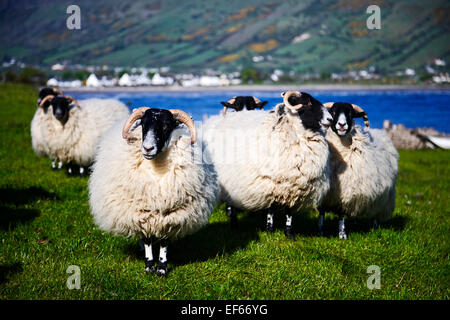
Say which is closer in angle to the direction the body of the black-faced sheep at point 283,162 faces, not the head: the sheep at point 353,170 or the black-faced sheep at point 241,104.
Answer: the sheep

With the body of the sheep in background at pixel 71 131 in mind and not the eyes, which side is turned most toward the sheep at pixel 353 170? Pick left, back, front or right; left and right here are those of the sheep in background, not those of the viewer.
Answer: left

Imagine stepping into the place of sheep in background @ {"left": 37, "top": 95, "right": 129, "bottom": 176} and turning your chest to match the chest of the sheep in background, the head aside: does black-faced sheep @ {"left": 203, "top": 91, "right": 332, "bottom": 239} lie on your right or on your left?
on your left

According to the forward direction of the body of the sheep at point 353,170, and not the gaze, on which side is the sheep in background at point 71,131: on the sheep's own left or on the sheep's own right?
on the sheep's own right

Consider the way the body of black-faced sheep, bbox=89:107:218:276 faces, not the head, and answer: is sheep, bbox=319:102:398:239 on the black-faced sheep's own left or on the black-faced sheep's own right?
on the black-faced sheep's own left

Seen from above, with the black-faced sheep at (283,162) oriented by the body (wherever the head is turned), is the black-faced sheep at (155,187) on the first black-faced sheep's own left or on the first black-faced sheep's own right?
on the first black-faced sheep's own right

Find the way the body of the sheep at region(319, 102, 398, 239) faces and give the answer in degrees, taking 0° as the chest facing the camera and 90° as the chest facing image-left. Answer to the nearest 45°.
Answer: approximately 45°

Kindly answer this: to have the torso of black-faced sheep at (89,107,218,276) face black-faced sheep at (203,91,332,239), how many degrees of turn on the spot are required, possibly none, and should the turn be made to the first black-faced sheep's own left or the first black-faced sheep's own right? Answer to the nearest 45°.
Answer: approximately 135° to the first black-faced sheep's own left

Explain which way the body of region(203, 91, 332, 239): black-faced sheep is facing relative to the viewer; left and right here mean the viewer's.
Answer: facing the viewer and to the right of the viewer

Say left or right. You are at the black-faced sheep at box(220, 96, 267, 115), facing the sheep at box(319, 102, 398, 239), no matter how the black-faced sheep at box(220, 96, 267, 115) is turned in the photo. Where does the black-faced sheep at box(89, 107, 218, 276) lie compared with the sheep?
right

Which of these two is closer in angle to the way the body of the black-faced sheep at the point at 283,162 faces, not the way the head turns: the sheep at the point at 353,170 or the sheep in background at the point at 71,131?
the sheep

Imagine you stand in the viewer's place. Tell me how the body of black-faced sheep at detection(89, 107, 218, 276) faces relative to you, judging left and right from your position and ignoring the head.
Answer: facing the viewer

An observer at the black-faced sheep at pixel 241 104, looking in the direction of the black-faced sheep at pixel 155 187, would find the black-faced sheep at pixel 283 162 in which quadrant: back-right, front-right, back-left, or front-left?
front-left

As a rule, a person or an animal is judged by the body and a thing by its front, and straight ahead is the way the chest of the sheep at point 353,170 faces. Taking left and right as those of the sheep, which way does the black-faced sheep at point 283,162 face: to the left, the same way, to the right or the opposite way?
to the left
